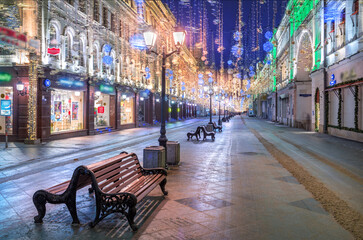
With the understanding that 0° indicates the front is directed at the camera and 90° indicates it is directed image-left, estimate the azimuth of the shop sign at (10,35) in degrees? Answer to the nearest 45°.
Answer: approximately 315°

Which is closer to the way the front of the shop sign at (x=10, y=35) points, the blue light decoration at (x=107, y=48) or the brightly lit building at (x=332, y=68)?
the brightly lit building

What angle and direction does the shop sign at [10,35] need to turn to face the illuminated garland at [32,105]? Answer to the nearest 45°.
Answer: approximately 135° to its left

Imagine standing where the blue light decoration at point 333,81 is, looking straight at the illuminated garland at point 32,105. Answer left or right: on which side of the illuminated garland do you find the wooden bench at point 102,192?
left

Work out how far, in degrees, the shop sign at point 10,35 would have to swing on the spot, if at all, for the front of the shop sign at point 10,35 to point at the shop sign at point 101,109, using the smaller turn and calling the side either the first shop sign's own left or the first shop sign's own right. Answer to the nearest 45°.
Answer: approximately 135° to the first shop sign's own left

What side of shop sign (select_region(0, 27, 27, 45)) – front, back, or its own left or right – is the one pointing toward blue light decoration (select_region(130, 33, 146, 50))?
left
